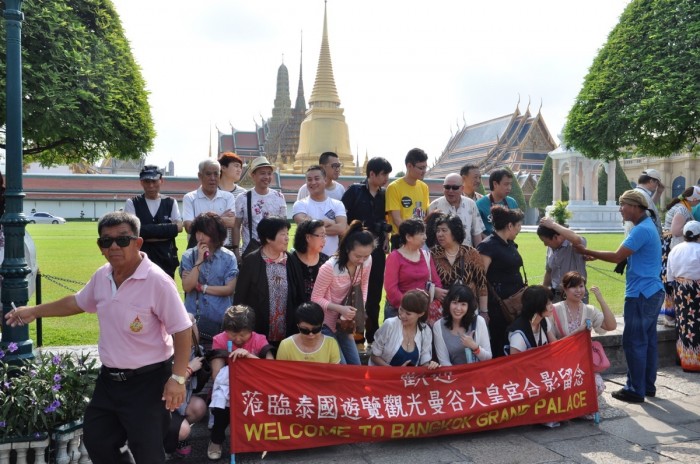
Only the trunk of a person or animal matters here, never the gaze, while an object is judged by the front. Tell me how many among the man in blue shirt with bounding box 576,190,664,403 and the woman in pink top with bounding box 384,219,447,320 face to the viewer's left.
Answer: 1

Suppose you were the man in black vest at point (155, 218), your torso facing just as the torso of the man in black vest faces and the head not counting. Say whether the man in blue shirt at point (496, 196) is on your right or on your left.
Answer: on your left

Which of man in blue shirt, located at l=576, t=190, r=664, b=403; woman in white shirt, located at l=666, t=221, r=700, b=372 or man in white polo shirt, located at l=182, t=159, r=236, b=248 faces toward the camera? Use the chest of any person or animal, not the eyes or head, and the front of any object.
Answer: the man in white polo shirt

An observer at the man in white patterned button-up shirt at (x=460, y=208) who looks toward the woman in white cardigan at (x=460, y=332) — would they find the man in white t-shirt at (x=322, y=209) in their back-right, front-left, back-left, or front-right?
front-right

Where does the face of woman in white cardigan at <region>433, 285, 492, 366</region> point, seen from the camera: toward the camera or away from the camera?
toward the camera

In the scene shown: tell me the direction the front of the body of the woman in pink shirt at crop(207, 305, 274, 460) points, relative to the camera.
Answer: toward the camera

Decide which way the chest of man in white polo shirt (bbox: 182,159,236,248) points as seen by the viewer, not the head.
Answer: toward the camera

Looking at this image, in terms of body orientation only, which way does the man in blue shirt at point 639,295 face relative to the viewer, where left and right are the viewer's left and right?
facing to the left of the viewer

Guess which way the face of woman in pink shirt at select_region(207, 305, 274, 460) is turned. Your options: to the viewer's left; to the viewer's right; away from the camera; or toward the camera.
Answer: toward the camera

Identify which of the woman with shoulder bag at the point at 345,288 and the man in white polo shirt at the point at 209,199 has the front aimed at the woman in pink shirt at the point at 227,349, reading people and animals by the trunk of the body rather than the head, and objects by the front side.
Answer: the man in white polo shirt

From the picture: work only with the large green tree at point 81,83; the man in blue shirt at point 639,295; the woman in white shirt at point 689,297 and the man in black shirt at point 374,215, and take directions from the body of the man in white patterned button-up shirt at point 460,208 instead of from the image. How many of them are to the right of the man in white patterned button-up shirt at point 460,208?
2

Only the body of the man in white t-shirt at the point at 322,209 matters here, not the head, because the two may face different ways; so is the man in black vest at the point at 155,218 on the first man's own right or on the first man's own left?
on the first man's own right

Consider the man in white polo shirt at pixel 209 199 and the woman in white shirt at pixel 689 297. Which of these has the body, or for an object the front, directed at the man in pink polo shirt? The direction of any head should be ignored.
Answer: the man in white polo shirt

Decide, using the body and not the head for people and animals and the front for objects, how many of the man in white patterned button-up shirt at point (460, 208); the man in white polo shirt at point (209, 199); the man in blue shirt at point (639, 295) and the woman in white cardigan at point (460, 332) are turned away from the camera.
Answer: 0

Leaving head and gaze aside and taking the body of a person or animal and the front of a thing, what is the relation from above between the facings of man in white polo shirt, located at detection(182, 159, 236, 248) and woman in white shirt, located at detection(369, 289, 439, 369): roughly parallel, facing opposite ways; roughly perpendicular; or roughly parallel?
roughly parallel

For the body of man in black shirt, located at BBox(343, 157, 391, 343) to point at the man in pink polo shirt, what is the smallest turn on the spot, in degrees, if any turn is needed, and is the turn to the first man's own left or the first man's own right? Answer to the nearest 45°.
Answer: approximately 45° to the first man's own right

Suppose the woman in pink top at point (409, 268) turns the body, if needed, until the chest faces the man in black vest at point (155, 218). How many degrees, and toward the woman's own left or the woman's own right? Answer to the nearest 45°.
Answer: approximately 135° to the woman's own right

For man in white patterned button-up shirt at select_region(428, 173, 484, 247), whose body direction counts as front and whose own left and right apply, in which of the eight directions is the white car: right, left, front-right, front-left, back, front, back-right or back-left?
back-right
